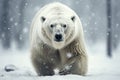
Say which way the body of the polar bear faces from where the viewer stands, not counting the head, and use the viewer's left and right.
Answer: facing the viewer
